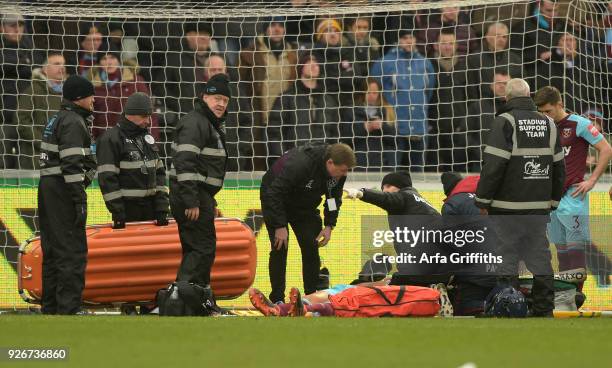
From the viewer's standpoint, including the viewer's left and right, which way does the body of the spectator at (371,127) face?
facing the viewer

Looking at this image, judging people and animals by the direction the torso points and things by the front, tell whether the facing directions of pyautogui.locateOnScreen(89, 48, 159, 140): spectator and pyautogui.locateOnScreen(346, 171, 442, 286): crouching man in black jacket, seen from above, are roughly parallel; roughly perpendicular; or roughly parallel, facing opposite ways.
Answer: roughly perpendicular

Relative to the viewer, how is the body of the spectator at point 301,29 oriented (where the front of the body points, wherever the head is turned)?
toward the camera

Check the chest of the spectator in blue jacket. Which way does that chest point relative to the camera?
toward the camera

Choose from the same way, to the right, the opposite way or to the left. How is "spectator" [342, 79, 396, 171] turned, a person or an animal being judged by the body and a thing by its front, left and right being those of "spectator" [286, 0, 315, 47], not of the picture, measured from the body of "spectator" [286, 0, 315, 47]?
the same way

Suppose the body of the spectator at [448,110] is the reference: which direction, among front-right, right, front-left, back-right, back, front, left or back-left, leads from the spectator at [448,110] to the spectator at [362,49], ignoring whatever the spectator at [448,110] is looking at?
right

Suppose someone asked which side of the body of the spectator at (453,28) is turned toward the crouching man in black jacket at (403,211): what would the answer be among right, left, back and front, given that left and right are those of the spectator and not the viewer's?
front

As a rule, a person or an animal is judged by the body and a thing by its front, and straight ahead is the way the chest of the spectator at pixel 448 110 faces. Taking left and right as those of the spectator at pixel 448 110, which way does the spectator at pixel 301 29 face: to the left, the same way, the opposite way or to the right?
the same way

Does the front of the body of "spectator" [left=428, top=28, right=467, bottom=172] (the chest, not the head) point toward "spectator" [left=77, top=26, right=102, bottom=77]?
no

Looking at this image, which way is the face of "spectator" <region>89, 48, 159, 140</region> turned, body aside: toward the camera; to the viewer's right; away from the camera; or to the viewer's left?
toward the camera

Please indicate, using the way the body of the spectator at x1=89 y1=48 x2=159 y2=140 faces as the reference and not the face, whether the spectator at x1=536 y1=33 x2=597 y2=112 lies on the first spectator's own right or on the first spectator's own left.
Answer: on the first spectator's own left

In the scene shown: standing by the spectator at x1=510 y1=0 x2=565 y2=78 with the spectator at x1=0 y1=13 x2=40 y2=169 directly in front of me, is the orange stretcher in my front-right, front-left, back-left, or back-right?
front-left

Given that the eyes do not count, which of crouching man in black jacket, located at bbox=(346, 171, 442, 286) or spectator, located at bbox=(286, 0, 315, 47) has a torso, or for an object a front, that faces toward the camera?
the spectator

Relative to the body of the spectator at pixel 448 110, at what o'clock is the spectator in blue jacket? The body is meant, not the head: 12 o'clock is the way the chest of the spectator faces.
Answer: The spectator in blue jacket is roughly at 3 o'clock from the spectator.

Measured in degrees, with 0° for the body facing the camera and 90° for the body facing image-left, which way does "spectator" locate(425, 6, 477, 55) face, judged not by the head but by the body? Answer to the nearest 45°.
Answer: approximately 0°

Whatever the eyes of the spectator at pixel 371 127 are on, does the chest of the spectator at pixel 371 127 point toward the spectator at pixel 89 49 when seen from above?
no
